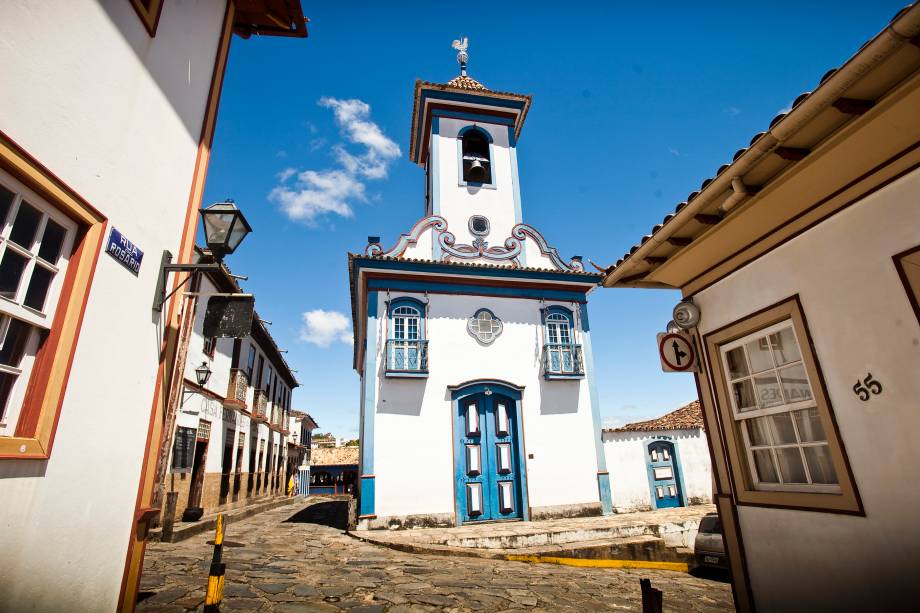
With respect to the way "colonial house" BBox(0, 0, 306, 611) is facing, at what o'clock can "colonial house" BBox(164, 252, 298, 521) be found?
"colonial house" BBox(164, 252, 298, 521) is roughly at 8 o'clock from "colonial house" BBox(0, 0, 306, 611).

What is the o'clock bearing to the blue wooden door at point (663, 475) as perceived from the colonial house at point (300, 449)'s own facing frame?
The blue wooden door is roughly at 1 o'clock from the colonial house.

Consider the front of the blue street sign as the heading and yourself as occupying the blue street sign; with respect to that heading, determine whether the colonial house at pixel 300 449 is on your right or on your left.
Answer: on your left

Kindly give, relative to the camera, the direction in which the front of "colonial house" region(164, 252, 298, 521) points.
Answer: facing the viewer and to the right of the viewer

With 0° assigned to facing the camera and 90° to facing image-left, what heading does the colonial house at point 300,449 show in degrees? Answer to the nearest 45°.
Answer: approximately 315°

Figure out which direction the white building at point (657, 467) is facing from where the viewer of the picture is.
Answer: facing the viewer

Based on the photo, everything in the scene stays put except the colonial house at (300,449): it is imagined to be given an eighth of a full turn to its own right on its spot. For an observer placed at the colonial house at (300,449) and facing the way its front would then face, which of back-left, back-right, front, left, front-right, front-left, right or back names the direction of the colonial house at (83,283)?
front

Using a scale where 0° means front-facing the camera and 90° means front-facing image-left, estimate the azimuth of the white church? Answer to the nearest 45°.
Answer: approximately 0°

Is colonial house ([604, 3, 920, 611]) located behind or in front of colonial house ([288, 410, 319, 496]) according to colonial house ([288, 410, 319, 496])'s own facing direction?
in front

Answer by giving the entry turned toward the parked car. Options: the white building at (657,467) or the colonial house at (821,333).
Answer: the white building

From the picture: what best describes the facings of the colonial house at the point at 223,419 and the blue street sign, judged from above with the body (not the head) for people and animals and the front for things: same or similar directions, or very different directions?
same or similar directions

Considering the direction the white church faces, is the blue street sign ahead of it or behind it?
ahead

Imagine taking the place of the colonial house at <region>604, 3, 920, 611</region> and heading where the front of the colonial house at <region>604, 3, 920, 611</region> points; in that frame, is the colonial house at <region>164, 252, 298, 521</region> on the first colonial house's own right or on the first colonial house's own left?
on the first colonial house's own right

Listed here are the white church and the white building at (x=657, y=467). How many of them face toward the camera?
2

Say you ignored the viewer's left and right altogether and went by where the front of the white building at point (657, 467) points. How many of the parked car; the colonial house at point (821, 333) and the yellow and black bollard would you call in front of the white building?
3

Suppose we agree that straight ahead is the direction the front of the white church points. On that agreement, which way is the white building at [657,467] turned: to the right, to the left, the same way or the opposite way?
the same way

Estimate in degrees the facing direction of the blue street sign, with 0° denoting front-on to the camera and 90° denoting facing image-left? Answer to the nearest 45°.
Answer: approximately 315°

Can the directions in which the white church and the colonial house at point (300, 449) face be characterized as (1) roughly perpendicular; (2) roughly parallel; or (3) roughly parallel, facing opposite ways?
roughly perpendicular

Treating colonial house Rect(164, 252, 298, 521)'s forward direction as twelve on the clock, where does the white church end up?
The white church is roughly at 12 o'clock from the colonial house.

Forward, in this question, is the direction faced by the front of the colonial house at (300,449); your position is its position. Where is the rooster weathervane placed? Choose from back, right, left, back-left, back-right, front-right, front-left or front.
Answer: front-right
